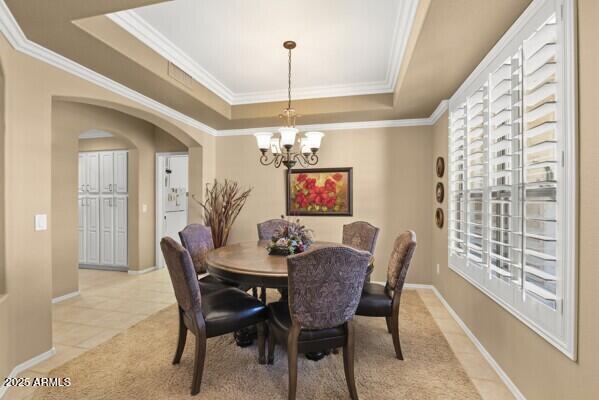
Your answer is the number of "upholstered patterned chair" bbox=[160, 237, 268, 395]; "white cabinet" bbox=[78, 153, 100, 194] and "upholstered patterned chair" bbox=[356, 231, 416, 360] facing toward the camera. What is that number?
1

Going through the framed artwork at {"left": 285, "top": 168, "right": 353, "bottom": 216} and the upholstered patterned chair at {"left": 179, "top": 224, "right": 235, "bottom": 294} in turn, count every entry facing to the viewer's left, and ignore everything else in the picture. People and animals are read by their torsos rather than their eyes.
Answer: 0

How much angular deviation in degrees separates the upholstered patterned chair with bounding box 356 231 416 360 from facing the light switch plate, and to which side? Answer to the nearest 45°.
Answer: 0° — it already faces it

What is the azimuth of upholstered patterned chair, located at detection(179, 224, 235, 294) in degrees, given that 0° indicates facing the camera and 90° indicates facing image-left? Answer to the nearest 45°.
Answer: approximately 315°

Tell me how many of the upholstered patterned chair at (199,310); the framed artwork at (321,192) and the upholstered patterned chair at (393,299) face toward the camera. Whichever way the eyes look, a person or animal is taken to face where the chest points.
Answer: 1

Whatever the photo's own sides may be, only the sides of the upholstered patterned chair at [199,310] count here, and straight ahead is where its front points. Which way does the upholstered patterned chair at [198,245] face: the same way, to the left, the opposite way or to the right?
to the right

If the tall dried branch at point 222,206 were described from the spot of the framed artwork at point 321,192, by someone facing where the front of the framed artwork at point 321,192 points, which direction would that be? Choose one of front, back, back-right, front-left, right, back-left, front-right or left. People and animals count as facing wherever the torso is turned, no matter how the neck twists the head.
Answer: right

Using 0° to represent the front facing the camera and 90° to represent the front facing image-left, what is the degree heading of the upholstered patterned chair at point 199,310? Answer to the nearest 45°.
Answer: approximately 225°

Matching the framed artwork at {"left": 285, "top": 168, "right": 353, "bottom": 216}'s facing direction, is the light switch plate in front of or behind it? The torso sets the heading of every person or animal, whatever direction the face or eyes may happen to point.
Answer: in front

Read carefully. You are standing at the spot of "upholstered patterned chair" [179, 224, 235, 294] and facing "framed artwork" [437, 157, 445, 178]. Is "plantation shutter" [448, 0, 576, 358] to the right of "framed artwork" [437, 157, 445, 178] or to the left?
right

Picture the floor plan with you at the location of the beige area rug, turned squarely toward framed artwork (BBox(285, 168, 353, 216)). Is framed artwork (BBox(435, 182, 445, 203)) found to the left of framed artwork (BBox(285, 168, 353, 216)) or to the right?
right

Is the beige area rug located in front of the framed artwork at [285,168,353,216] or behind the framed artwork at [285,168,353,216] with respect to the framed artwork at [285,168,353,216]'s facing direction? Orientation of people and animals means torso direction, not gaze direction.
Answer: in front

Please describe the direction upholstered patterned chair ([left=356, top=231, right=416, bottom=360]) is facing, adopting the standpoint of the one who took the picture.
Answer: facing to the left of the viewer
